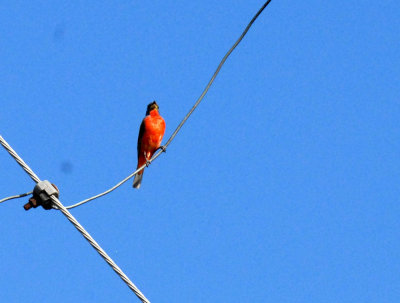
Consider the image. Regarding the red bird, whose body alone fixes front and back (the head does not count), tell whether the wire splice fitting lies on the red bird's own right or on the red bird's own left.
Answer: on the red bird's own right
